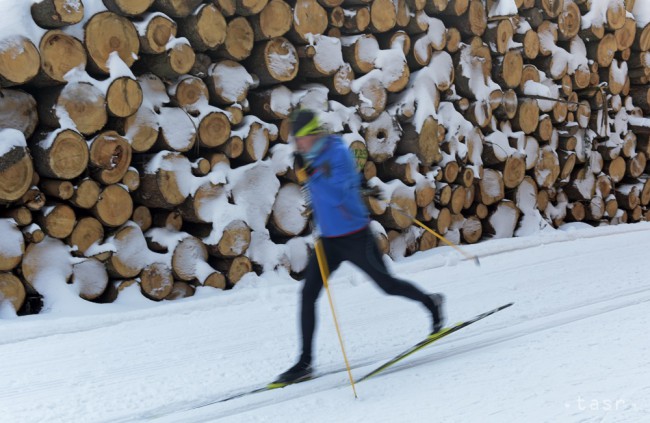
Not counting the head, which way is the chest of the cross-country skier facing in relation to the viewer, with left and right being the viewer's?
facing to the left of the viewer

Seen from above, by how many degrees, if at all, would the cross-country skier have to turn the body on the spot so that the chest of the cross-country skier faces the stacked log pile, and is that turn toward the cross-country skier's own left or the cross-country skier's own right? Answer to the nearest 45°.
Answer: approximately 90° to the cross-country skier's own right
